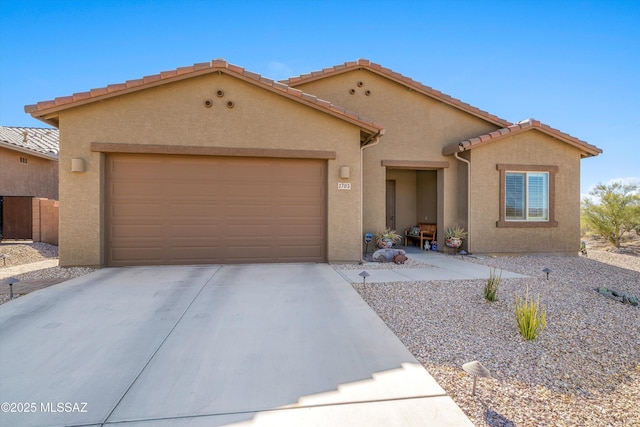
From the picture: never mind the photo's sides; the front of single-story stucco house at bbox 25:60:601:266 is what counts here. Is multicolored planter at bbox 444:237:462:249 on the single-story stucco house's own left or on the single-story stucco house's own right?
on the single-story stucco house's own left

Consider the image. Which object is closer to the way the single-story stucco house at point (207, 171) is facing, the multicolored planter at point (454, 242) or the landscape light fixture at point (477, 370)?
the landscape light fixture

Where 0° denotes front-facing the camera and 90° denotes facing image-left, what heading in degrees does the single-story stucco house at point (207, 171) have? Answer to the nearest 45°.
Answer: approximately 0°

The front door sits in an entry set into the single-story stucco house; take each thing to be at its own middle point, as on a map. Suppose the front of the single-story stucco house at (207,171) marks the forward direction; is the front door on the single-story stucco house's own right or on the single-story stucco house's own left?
on the single-story stucco house's own left
